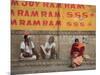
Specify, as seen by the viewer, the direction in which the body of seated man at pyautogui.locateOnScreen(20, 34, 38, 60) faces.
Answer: toward the camera
